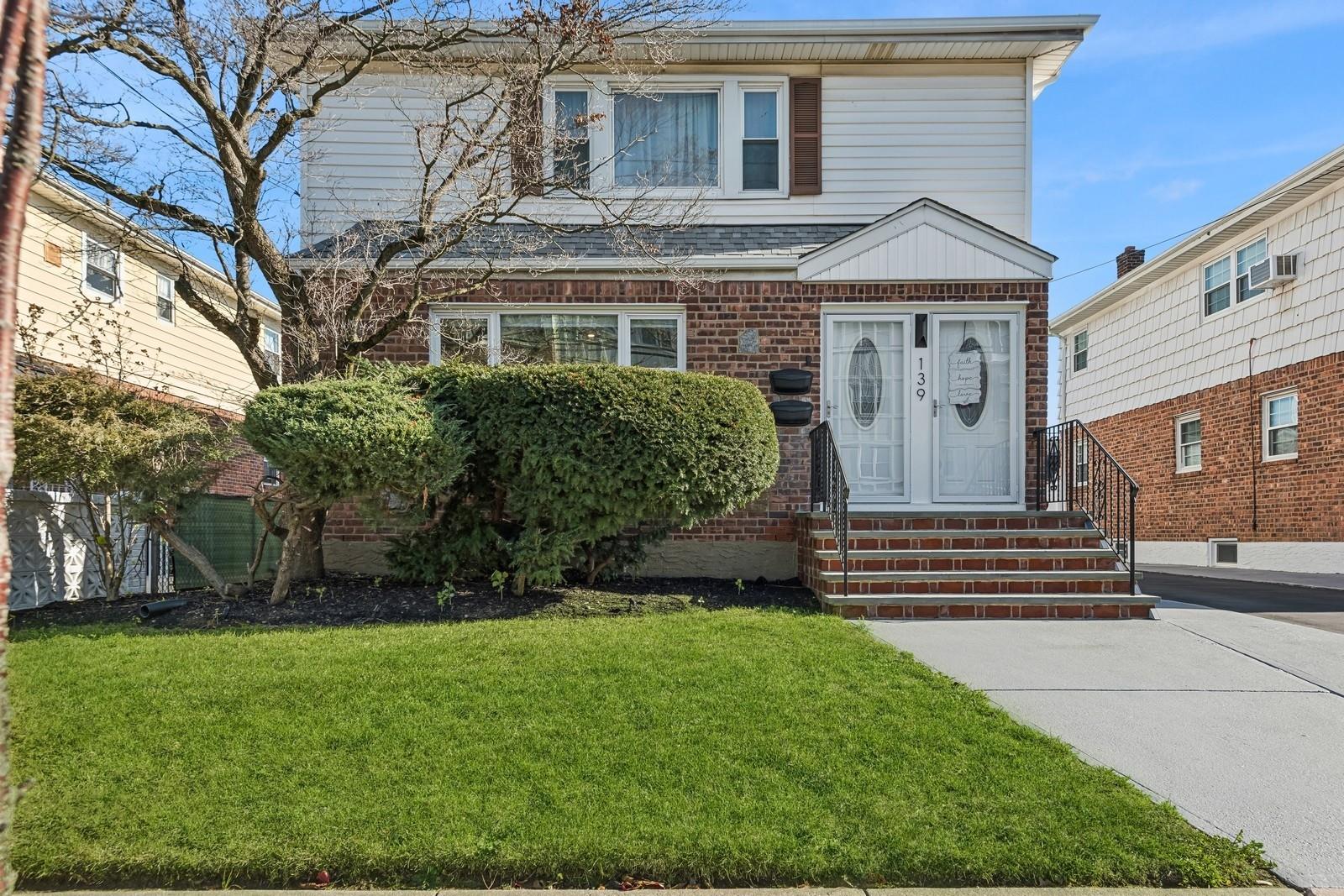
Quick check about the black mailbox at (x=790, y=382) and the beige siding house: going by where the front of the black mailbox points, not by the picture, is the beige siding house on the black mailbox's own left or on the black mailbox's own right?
on the black mailbox's own right

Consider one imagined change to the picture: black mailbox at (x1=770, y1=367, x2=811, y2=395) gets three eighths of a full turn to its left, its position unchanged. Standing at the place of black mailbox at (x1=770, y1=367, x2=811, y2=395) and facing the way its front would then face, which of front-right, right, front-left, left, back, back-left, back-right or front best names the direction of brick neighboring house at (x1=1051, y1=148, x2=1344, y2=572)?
front

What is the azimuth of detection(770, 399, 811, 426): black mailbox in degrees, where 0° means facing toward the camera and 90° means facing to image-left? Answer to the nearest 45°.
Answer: approximately 0°

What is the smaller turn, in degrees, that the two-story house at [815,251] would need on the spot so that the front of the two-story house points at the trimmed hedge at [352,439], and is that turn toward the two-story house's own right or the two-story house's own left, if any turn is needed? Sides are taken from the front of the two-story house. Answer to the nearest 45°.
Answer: approximately 45° to the two-story house's own right

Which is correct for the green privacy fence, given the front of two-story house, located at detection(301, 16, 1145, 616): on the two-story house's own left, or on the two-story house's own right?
on the two-story house's own right

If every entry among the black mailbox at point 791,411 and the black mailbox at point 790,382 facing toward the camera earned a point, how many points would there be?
2

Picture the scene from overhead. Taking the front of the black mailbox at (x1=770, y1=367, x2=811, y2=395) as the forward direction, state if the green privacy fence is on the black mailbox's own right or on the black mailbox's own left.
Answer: on the black mailbox's own right

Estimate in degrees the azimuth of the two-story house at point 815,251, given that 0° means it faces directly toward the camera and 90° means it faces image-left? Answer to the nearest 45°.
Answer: approximately 0°

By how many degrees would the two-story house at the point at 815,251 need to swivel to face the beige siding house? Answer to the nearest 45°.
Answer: approximately 90° to its right
